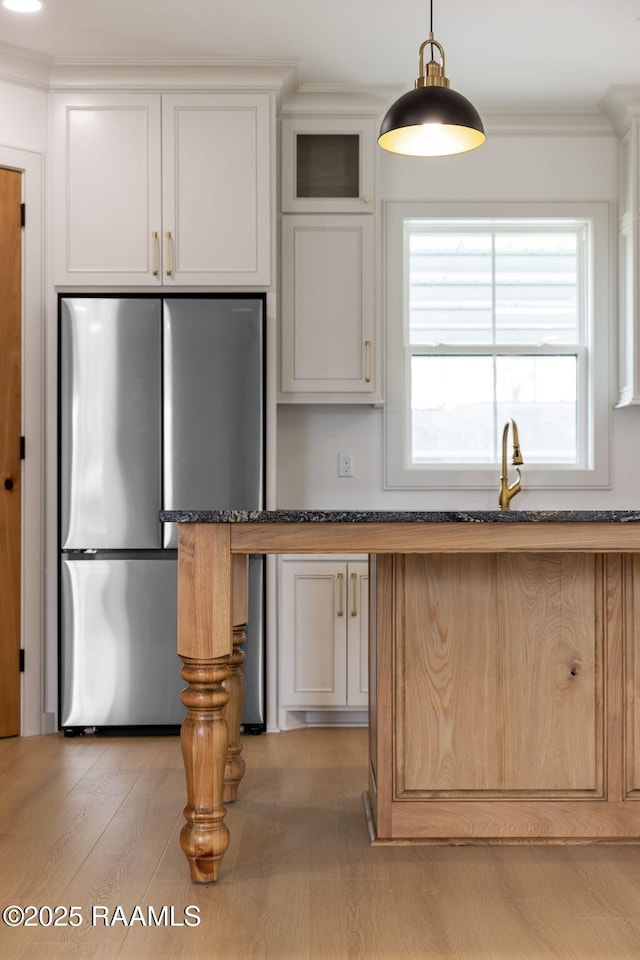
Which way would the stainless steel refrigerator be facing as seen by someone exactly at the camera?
facing the viewer

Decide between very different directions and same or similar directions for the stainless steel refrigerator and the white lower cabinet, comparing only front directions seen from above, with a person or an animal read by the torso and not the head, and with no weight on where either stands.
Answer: same or similar directions

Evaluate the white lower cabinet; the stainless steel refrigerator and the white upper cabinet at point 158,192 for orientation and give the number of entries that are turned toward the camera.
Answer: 3

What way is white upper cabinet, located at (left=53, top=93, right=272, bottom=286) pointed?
toward the camera

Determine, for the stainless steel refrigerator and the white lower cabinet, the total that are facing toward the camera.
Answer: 2

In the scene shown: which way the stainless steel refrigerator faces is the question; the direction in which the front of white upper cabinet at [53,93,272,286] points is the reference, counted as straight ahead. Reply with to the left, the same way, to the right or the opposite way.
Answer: the same way

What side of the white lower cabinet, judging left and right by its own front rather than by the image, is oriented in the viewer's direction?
front

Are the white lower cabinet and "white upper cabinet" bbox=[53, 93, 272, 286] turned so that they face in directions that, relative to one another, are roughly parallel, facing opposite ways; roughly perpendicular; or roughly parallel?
roughly parallel

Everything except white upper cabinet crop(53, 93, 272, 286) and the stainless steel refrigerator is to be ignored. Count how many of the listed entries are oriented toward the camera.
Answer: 2

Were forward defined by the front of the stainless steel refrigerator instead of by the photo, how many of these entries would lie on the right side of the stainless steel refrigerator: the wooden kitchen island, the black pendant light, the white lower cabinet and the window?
0

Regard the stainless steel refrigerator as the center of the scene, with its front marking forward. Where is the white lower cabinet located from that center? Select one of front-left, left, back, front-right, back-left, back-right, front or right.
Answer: left

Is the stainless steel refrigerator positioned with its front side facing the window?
no
